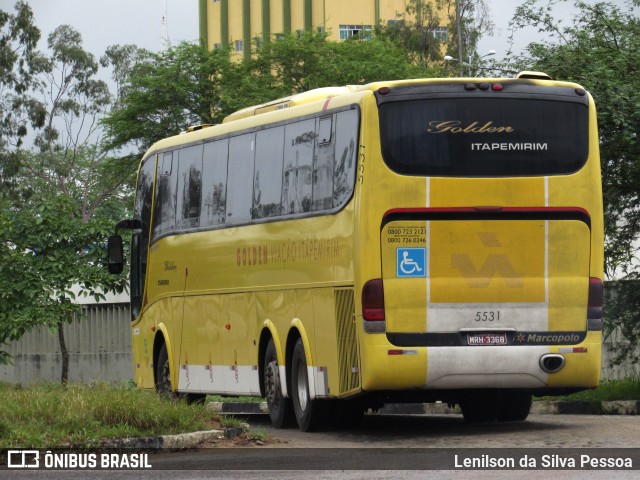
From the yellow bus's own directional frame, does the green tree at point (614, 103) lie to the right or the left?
on its right

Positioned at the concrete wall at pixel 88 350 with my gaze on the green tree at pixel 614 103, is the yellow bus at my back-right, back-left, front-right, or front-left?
front-right

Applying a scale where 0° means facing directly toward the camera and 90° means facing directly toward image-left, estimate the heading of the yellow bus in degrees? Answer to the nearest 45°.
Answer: approximately 135°

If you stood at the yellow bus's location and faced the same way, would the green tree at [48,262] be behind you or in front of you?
in front

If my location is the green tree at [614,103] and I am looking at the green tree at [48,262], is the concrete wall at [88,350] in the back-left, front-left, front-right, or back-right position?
front-right

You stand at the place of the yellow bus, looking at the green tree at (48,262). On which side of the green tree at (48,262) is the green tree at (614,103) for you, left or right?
right
